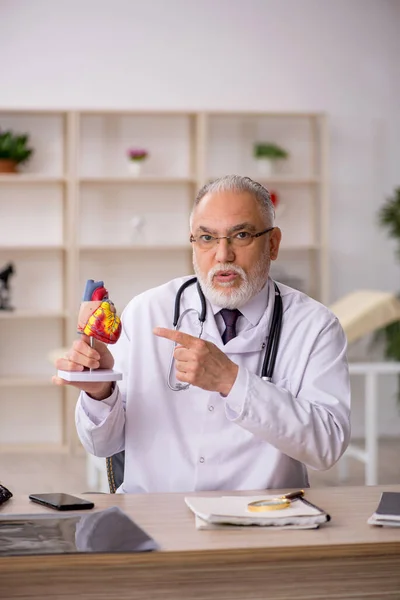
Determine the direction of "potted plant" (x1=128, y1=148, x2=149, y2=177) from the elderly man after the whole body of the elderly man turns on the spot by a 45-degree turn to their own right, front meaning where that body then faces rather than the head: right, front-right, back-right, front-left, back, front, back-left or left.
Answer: back-right

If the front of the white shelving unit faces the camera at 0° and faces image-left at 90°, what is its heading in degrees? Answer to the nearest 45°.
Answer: approximately 0°

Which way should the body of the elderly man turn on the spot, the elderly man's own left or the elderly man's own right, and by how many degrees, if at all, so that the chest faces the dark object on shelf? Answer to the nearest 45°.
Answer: approximately 180°

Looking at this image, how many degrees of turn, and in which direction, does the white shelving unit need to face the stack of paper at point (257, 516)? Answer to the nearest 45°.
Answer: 0° — it already faces it

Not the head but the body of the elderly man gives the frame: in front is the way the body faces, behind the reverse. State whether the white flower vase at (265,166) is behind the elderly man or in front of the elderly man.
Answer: behind

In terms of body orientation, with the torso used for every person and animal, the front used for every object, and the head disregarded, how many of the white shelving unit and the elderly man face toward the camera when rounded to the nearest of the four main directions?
2

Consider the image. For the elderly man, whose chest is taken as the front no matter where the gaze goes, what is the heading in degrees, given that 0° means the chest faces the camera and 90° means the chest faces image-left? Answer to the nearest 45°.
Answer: approximately 0°

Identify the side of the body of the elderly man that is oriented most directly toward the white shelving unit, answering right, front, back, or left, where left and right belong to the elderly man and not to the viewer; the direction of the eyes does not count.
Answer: back
